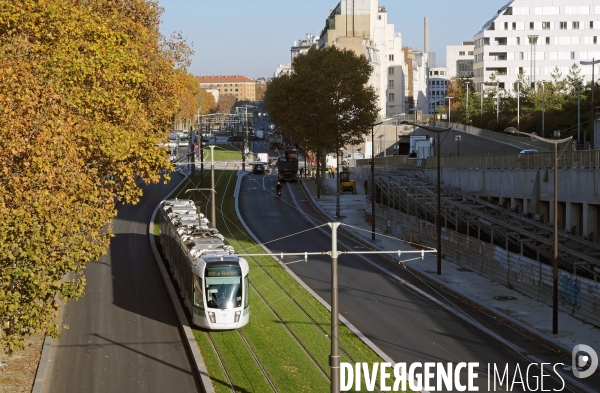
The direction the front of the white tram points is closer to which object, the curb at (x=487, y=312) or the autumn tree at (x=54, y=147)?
the autumn tree

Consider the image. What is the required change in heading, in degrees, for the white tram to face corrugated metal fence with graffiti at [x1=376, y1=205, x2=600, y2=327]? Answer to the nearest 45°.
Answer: approximately 135° to its left

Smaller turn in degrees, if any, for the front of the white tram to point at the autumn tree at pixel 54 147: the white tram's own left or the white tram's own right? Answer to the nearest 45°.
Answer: approximately 45° to the white tram's own right

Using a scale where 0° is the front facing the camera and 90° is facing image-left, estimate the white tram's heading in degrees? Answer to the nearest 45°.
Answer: approximately 0°
